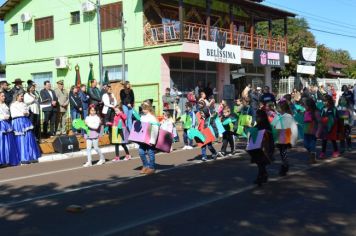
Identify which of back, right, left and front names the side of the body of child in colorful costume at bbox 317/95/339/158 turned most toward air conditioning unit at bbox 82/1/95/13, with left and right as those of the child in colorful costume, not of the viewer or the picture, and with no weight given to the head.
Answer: right

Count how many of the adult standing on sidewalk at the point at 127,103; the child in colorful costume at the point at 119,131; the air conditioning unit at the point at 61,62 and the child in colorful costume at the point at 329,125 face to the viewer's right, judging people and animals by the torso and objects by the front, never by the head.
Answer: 0

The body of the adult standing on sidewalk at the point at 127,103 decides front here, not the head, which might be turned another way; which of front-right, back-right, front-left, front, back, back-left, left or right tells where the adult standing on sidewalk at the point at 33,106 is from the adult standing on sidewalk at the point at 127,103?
right

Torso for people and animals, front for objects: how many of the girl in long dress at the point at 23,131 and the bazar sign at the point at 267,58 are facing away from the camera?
0

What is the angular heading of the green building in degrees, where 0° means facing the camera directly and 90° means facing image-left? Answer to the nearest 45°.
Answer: approximately 315°

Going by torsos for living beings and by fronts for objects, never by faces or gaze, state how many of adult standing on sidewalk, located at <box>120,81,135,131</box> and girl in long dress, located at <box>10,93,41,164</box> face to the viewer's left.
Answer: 0

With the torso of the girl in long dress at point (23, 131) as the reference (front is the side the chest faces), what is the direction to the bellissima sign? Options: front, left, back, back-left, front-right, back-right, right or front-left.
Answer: left

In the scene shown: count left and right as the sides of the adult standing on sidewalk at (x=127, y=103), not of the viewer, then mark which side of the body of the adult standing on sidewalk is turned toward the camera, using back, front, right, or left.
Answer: front

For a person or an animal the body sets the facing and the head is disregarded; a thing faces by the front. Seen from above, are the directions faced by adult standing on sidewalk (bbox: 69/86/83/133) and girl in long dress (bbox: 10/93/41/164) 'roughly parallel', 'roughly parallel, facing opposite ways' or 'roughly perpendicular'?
roughly parallel

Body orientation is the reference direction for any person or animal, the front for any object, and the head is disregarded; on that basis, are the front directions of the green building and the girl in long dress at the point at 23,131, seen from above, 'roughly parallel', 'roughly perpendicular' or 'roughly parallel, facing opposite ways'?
roughly parallel

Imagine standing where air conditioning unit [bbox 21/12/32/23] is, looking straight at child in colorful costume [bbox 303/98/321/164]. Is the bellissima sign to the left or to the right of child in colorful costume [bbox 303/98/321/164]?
left

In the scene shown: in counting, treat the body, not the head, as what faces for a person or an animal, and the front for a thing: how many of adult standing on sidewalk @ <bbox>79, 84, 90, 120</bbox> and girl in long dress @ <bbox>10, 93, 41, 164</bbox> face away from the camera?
0

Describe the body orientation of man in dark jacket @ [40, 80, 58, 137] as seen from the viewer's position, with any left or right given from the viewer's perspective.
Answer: facing the viewer and to the right of the viewer

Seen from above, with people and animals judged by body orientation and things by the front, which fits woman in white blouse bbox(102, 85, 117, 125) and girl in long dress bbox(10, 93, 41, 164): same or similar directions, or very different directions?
same or similar directions

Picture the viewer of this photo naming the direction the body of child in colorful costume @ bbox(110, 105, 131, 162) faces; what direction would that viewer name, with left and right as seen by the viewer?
facing the viewer and to the left of the viewer
